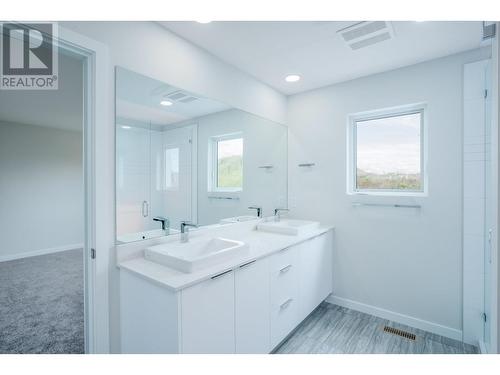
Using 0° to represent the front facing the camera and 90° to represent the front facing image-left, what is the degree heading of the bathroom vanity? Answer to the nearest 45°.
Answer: approximately 315°

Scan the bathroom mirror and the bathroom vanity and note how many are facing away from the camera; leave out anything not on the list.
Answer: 0

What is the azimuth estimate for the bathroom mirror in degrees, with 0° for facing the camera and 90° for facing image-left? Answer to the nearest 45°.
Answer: approximately 315°
